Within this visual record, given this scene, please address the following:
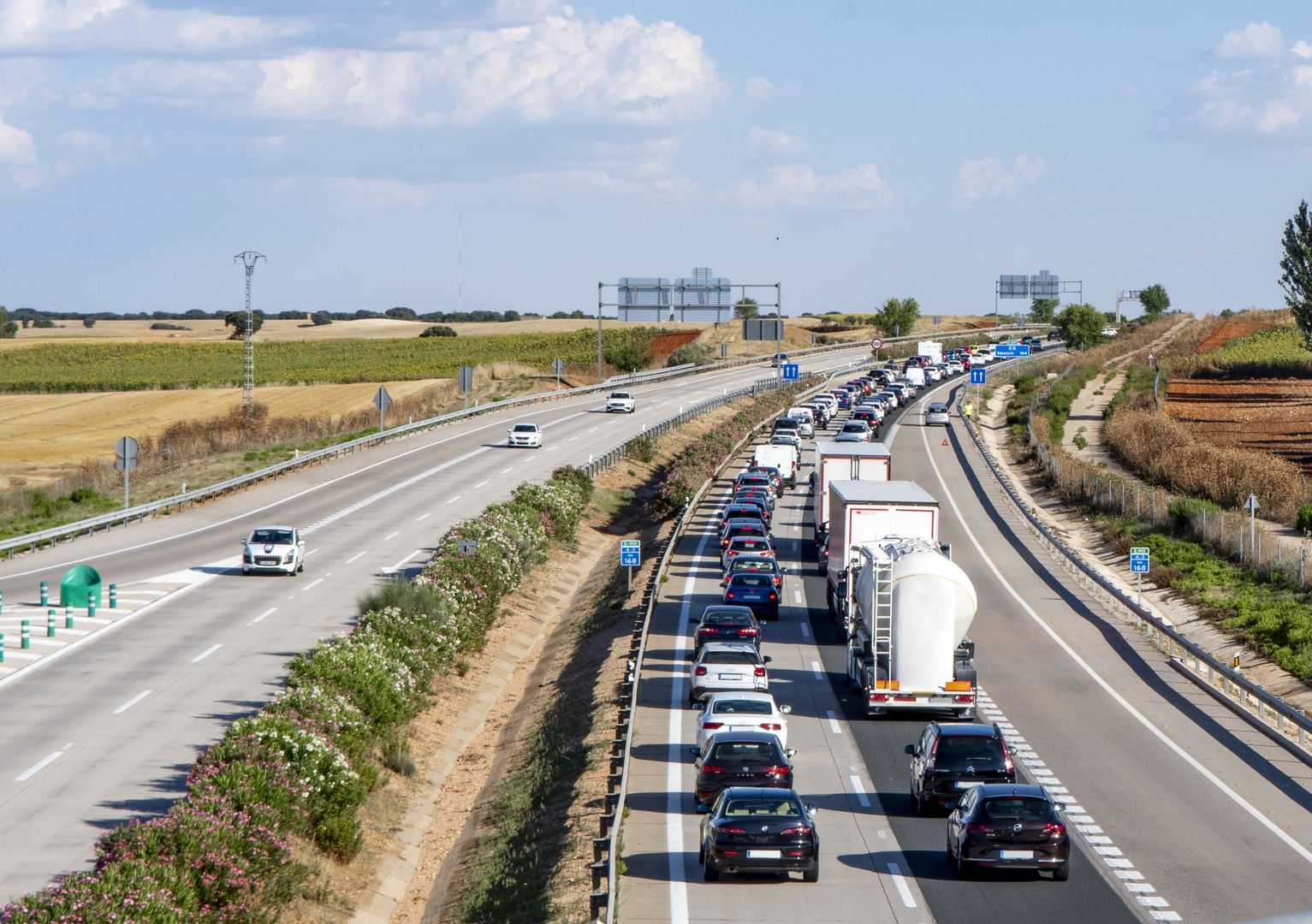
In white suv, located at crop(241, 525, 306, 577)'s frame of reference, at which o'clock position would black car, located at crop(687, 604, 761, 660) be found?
The black car is roughly at 11 o'clock from the white suv.

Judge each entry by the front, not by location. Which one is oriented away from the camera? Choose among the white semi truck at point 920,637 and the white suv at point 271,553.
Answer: the white semi truck

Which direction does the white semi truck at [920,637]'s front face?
away from the camera

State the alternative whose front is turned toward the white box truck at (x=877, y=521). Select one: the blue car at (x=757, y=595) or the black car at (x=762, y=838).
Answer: the black car at (x=762, y=838)

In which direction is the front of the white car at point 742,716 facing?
away from the camera

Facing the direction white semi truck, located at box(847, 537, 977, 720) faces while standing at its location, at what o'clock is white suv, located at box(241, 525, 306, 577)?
The white suv is roughly at 10 o'clock from the white semi truck.

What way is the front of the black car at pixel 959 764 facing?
away from the camera

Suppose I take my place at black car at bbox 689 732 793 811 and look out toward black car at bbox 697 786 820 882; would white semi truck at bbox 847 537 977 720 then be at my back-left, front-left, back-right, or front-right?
back-left

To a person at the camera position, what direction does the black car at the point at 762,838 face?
facing away from the viewer

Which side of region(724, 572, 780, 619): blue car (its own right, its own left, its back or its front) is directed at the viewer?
back

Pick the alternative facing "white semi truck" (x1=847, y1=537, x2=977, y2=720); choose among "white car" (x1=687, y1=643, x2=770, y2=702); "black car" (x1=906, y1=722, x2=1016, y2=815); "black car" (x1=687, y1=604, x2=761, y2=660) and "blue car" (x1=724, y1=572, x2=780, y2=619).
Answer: "black car" (x1=906, y1=722, x2=1016, y2=815)

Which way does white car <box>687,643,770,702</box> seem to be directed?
away from the camera

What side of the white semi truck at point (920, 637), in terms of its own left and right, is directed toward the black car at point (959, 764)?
back

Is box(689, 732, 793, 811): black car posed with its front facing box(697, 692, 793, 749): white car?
yes

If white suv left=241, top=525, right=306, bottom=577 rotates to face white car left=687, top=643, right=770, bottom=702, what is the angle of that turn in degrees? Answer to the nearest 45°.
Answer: approximately 45° to its left

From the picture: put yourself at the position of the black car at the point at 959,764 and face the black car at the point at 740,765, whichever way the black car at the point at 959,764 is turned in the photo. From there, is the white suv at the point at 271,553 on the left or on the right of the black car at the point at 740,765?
right
